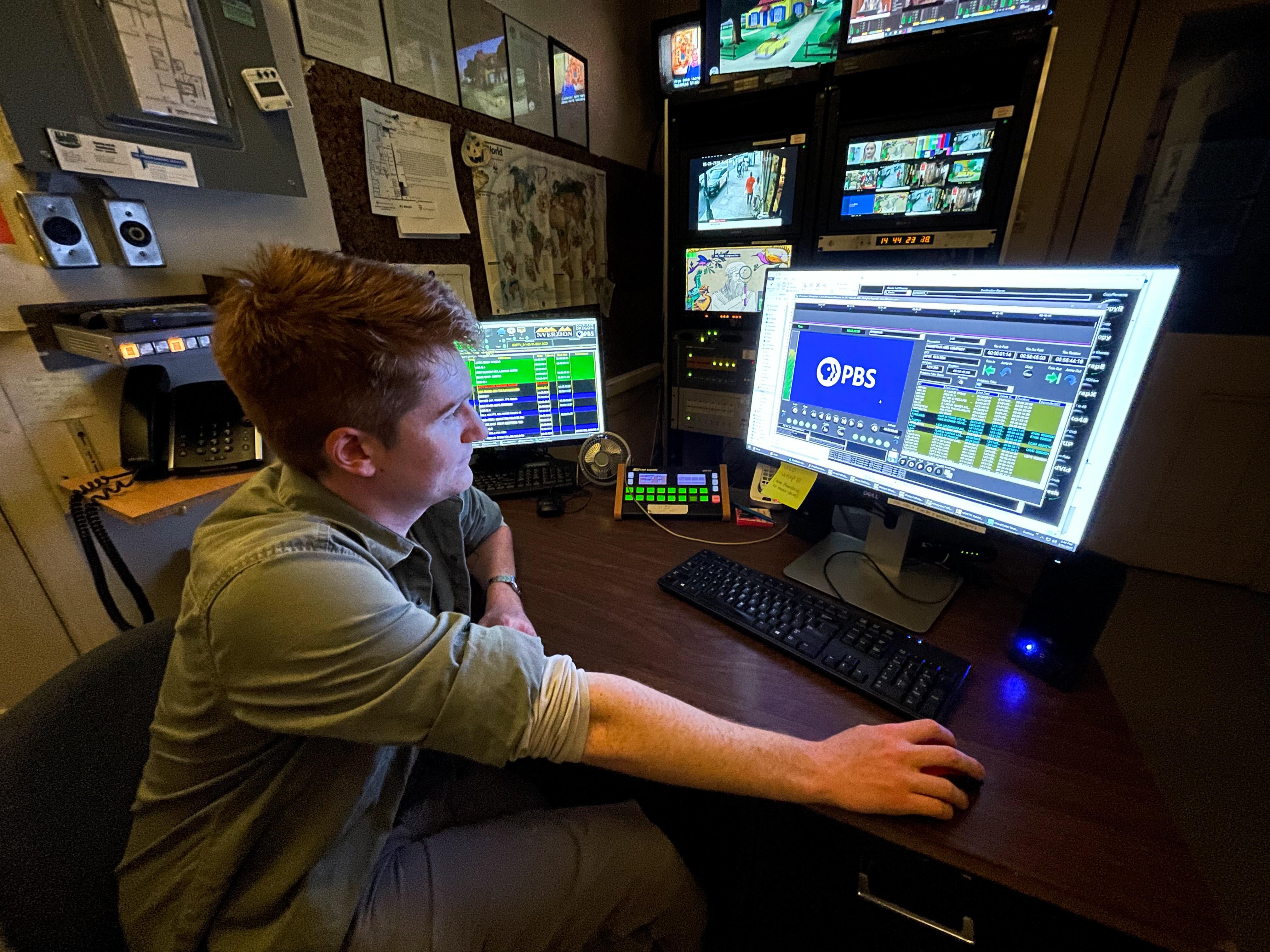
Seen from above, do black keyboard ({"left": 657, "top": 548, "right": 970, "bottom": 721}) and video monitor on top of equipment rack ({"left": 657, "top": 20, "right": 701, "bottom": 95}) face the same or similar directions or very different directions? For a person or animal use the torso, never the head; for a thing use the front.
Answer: same or similar directions

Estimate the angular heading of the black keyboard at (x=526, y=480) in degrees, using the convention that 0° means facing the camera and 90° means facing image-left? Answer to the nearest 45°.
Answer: approximately 0°

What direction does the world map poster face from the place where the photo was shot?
facing the viewer and to the right of the viewer

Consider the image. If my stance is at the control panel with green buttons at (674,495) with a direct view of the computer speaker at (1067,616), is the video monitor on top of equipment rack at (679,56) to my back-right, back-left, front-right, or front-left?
back-left

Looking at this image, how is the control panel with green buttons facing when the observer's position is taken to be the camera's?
facing the viewer

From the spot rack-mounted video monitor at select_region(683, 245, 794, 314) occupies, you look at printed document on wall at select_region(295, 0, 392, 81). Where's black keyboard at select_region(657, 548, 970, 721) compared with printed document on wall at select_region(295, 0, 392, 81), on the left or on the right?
left

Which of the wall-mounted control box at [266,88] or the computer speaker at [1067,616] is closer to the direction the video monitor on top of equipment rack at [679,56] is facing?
the wall-mounted control box

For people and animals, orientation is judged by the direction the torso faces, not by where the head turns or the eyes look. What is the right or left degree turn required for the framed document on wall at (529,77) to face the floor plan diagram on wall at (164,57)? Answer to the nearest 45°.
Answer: approximately 90° to its right

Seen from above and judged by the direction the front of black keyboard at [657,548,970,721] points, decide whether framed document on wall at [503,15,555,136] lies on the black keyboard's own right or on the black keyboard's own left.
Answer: on the black keyboard's own right

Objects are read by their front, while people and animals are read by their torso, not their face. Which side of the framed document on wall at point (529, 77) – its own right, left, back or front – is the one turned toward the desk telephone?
right

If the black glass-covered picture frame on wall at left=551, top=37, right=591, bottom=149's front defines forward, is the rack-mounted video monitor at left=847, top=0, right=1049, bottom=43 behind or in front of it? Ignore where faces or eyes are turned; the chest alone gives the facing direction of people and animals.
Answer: in front

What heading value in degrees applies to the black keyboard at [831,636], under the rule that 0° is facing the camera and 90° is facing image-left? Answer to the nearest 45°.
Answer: approximately 45°
